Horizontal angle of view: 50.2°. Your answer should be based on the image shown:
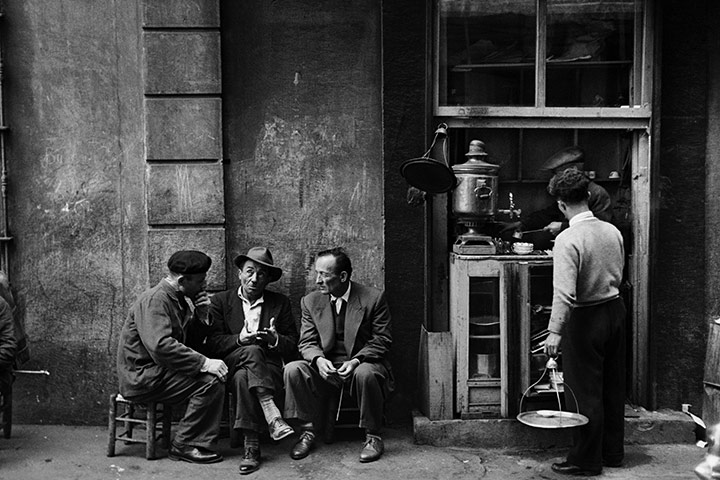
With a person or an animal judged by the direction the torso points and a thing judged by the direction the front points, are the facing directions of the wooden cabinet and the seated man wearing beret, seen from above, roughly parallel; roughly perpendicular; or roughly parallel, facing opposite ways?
roughly perpendicular

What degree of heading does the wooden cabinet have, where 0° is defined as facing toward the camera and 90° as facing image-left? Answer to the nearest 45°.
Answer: approximately 0°

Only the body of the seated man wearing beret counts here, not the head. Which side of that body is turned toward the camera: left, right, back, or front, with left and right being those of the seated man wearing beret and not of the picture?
right

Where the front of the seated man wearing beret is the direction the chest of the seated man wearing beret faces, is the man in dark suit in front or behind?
in front

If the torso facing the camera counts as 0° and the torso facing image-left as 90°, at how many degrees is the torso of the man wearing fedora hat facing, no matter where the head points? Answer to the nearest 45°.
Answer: approximately 0°

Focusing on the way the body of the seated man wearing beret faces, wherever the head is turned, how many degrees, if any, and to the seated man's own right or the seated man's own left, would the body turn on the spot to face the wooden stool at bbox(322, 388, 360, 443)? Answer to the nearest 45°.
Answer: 0° — they already face it

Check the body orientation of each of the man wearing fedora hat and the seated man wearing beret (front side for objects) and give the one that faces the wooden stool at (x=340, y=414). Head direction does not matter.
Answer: the seated man wearing beret

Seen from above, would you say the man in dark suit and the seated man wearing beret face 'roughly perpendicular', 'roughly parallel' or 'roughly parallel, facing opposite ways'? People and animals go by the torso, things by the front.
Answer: roughly perpendicular

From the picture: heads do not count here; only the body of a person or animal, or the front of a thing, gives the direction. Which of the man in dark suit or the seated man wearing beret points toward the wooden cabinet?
the seated man wearing beret

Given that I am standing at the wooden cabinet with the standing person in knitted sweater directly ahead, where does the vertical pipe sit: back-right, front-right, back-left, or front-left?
back-right

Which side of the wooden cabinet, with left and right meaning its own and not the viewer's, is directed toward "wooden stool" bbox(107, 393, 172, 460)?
right

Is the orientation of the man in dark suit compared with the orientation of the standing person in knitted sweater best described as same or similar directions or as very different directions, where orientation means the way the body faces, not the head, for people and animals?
very different directions

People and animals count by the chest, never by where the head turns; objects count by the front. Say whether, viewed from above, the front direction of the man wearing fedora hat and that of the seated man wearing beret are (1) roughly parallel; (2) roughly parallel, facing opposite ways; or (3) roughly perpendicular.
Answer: roughly perpendicular

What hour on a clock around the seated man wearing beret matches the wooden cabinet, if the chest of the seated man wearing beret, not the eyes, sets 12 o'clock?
The wooden cabinet is roughly at 12 o'clock from the seated man wearing beret.

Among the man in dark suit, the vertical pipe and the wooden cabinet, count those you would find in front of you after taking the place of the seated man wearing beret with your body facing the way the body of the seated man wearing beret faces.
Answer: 2
